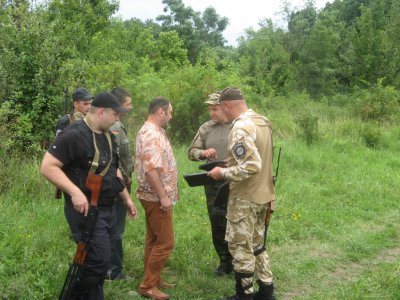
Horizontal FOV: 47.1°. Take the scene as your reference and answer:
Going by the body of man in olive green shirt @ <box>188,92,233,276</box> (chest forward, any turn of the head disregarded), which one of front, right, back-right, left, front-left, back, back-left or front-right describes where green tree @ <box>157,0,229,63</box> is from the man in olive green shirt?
back

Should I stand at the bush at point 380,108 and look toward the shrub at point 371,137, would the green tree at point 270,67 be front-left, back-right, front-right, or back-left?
back-right

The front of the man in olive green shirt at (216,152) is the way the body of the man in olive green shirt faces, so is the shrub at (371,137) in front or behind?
behind

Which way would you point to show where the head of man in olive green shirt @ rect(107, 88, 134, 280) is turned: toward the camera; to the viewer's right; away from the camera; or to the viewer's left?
to the viewer's right

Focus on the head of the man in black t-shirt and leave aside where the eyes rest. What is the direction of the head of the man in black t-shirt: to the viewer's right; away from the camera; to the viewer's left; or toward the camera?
to the viewer's right

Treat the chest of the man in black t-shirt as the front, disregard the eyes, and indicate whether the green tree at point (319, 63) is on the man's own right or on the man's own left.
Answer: on the man's own left

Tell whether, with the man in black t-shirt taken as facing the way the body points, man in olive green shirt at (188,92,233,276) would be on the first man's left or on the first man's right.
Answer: on the first man's left

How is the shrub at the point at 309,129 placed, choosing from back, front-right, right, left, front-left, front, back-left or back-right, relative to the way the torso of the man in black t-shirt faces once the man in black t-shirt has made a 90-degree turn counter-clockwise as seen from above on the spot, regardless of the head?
front

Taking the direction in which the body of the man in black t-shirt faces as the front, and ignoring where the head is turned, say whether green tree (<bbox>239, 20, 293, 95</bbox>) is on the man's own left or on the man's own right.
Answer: on the man's own left

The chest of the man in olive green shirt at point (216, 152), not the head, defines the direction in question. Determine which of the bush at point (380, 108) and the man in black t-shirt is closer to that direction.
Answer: the man in black t-shirt

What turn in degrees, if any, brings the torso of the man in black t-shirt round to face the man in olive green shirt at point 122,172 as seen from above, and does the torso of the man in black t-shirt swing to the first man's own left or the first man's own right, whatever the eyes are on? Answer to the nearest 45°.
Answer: approximately 135° to the first man's own left

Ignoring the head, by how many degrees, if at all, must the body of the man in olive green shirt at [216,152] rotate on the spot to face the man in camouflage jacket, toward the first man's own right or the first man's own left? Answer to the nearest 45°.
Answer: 0° — they already face them
